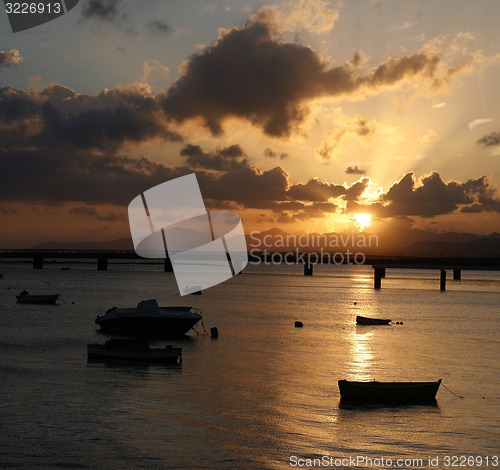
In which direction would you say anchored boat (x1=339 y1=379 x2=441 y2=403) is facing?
to the viewer's right
